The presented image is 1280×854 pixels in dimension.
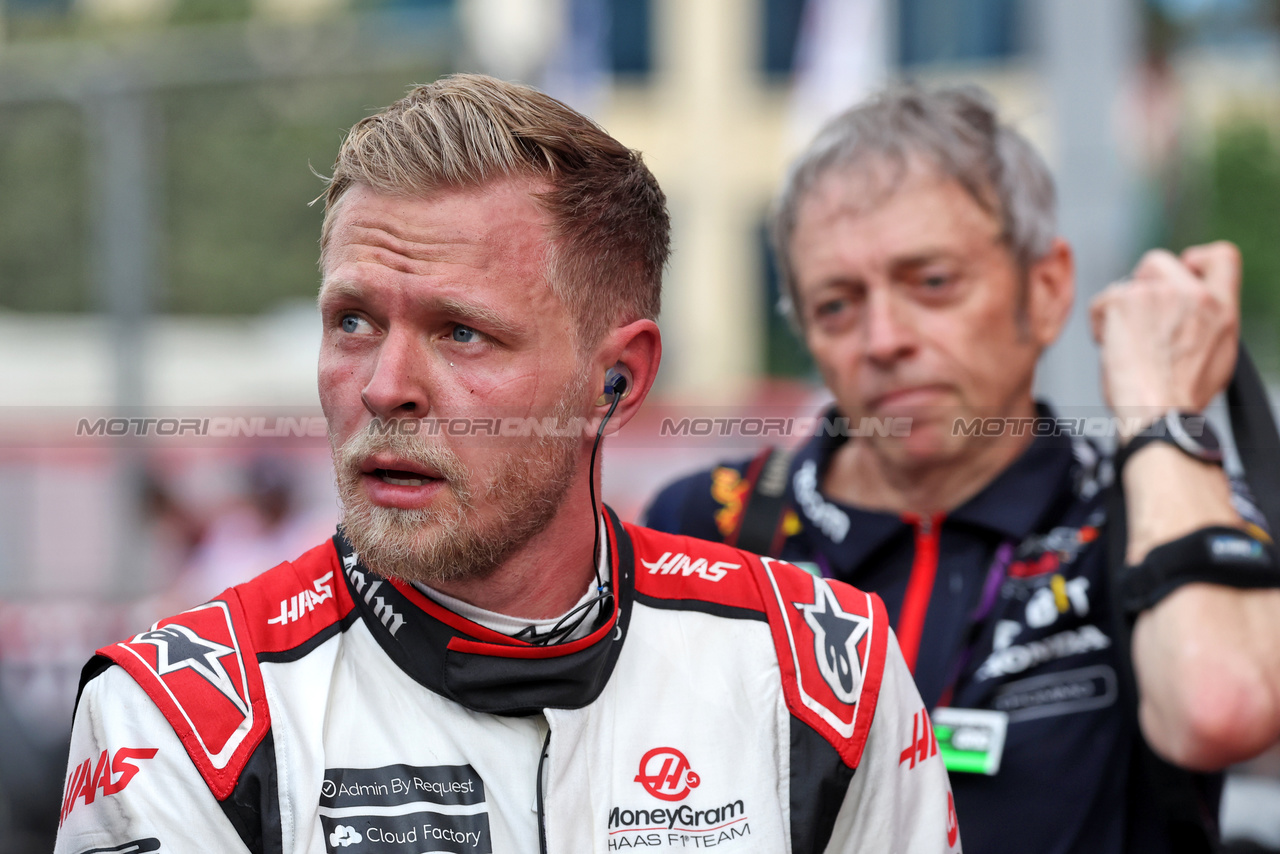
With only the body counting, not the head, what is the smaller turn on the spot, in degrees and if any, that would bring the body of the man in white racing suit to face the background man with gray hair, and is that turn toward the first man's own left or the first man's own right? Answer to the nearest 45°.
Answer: approximately 135° to the first man's own left

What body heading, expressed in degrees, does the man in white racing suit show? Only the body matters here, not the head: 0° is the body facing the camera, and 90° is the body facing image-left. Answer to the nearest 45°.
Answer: approximately 0°
